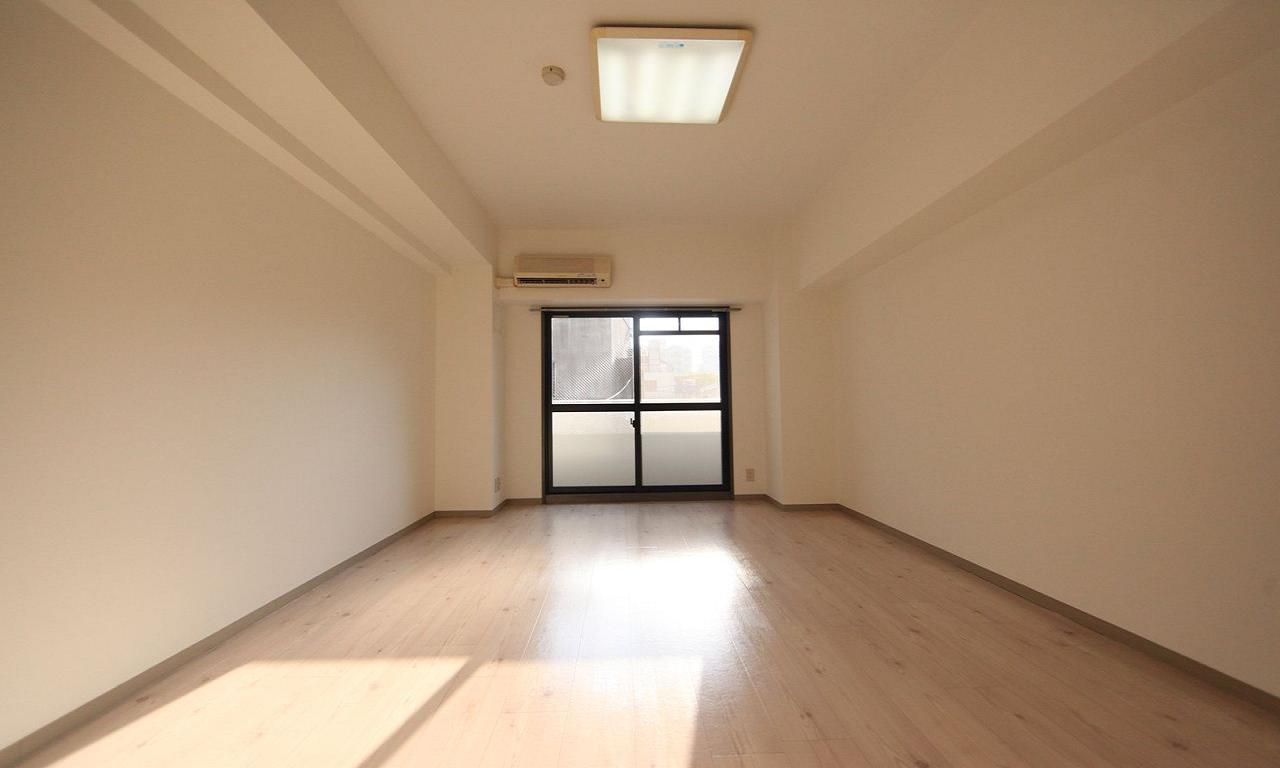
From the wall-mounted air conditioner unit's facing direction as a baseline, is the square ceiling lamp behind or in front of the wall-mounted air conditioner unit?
in front

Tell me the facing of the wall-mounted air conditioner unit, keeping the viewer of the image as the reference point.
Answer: facing the viewer

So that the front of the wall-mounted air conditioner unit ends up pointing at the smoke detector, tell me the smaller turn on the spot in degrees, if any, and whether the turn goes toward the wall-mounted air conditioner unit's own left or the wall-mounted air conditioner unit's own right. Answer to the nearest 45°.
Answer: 0° — it already faces it

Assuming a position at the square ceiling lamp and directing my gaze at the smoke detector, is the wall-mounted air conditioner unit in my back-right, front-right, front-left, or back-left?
front-right
